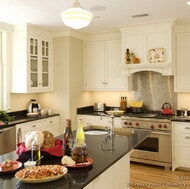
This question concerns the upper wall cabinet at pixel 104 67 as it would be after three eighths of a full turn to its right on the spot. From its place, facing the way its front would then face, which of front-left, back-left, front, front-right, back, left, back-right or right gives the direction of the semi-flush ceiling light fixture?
back-left

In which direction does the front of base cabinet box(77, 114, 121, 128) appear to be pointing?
toward the camera

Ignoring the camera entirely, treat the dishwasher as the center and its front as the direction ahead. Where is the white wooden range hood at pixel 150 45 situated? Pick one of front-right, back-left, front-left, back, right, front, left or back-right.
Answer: front-left

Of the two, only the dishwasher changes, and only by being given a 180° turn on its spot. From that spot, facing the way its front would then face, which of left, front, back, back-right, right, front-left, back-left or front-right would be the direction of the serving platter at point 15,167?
back-left

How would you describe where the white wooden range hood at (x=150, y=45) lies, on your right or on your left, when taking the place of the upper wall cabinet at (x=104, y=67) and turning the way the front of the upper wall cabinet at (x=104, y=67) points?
on your left

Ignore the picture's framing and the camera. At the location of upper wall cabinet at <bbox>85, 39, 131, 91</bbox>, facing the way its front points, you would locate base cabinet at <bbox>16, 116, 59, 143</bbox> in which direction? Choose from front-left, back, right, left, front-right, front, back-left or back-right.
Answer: front-right

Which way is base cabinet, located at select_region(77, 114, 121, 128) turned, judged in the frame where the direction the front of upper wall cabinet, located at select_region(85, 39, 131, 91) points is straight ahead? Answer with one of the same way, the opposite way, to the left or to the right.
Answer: the same way

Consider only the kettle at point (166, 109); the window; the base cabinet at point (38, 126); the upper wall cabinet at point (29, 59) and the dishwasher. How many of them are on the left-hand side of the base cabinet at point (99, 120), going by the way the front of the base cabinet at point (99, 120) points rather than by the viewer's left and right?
1

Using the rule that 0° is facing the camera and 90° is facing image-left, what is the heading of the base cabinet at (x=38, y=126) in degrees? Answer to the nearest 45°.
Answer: approximately 315°

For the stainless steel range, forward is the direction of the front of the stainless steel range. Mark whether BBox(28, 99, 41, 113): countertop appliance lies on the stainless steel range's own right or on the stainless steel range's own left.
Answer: on the stainless steel range's own right

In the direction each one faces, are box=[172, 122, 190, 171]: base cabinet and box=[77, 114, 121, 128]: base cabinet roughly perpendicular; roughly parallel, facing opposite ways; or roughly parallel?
roughly parallel

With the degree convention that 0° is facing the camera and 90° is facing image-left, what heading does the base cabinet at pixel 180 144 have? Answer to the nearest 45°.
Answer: approximately 0°

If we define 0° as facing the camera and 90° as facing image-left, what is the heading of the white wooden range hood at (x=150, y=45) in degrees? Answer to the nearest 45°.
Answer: approximately 45°
